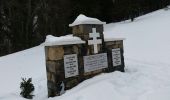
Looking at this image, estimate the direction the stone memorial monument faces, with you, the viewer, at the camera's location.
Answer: facing the viewer and to the right of the viewer
